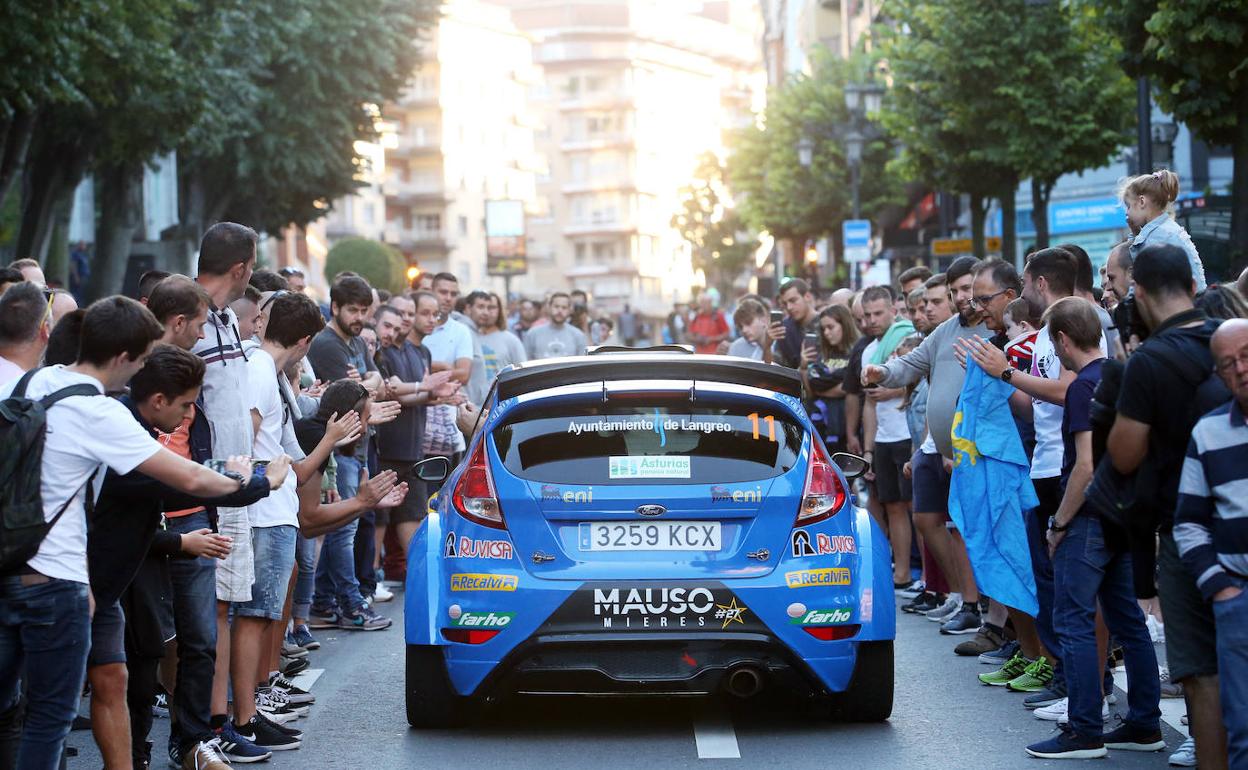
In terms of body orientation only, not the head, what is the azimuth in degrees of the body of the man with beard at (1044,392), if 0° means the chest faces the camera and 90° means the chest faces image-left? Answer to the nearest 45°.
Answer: approximately 90°

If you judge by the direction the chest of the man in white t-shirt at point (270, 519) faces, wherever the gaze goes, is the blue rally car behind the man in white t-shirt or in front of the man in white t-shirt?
in front

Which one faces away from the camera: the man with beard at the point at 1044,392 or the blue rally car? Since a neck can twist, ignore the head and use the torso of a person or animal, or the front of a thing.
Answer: the blue rally car

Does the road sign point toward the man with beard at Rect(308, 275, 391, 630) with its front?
yes

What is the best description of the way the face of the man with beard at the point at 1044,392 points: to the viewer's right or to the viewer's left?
to the viewer's left

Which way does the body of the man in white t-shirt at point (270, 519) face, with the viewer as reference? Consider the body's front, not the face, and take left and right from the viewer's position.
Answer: facing to the right of the viewer

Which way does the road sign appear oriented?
toward the camera

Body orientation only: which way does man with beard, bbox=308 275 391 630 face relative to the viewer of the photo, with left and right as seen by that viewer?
facing the viewer and to the right of the viewer

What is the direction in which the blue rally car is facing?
away from the camera

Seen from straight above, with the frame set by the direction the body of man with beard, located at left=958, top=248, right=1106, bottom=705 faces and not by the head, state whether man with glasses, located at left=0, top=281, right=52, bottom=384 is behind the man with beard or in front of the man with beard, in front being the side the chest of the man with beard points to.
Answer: in front

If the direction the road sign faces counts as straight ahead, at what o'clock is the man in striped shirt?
The man in striped shirt is roughly at 12 o'clock from the road sign.

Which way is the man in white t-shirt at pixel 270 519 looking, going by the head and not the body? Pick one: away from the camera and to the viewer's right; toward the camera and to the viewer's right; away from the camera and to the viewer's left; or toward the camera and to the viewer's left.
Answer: away from the camera and to the viewer's right

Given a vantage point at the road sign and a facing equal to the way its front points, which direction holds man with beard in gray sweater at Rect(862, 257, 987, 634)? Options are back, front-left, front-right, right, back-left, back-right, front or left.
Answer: front

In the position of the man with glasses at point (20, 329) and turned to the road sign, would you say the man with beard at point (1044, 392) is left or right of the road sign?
right
